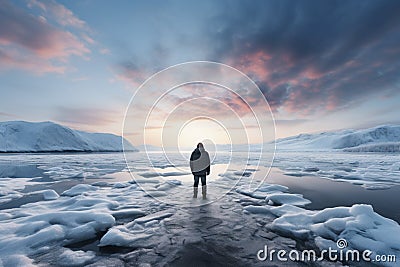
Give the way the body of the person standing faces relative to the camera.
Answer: away from the camera
